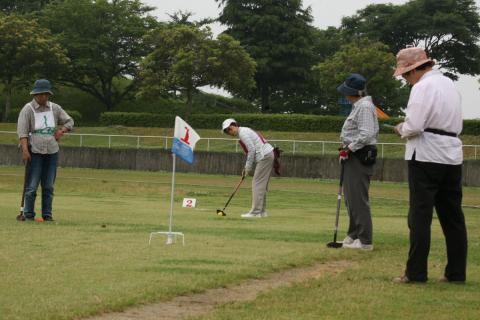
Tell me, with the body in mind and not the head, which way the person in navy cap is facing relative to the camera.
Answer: to the viewer's left

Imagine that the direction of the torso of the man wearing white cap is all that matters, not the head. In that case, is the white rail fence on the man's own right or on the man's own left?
on the man's own right

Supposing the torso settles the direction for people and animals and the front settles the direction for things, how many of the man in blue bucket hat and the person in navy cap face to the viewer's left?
1

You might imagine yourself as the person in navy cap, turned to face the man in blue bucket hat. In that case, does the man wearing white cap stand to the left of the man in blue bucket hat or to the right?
right

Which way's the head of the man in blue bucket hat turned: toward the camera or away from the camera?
toward the camera

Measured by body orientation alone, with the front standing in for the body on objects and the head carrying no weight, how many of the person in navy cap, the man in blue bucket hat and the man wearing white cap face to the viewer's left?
2

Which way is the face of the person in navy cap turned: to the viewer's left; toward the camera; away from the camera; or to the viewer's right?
to the viewer's left

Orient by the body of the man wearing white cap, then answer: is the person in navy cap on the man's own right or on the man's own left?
on the man's own left

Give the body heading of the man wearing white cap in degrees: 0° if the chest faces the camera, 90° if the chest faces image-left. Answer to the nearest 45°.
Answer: approximately 90°

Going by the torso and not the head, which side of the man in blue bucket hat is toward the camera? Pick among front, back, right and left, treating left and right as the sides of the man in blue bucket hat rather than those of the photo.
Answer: front

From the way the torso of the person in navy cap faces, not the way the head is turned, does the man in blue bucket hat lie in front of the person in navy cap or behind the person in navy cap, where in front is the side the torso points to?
in front

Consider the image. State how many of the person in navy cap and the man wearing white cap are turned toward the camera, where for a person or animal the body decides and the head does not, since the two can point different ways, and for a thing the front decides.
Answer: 0

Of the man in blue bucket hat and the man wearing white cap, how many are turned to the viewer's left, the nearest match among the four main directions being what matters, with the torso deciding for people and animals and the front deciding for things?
1

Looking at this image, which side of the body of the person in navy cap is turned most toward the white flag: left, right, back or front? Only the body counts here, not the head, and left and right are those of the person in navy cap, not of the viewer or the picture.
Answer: front

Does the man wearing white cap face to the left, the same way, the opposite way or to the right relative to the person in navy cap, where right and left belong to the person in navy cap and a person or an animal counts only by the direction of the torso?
the same way
